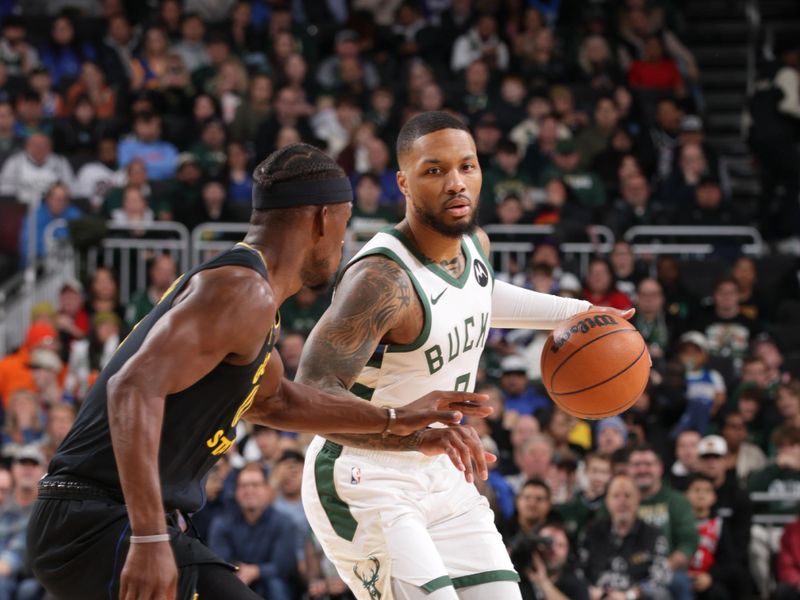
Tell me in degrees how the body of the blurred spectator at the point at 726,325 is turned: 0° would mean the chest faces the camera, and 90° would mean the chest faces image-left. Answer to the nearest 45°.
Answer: approximately 0°

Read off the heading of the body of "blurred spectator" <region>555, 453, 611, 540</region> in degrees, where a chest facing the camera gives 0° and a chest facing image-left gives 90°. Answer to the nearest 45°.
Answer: approximately 0°

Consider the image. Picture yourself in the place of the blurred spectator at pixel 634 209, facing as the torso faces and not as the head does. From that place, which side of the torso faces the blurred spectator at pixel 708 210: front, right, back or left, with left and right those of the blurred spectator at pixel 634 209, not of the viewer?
left

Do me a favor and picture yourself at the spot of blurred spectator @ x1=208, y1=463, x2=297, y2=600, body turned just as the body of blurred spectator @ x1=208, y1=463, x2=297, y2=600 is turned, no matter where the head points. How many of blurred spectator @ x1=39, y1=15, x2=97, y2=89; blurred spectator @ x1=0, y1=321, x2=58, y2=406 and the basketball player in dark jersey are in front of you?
1
